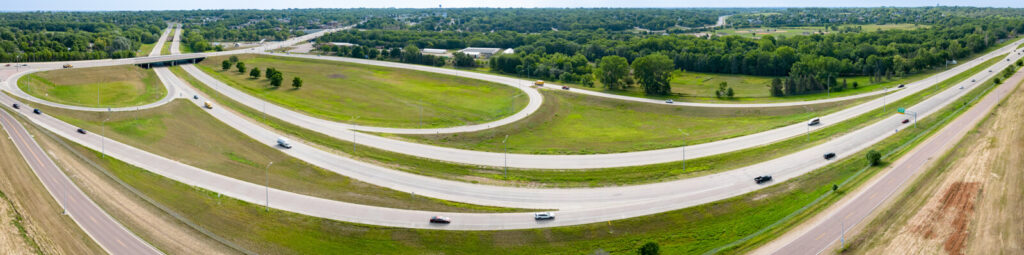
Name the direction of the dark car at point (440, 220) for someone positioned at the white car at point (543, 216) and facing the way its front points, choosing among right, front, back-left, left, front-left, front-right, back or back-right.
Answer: back

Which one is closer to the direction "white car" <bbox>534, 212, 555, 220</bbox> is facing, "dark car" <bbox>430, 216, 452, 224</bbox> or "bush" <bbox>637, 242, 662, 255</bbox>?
the bush

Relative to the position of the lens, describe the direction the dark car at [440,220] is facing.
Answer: facing to the right of the viewer

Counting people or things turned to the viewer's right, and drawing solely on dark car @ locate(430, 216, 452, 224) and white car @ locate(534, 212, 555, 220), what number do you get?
2

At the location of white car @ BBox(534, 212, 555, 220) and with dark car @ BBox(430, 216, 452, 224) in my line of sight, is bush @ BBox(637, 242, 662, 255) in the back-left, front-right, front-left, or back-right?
back-left

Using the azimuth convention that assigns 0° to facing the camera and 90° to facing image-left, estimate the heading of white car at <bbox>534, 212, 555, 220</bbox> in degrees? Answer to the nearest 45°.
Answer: approximately 270°

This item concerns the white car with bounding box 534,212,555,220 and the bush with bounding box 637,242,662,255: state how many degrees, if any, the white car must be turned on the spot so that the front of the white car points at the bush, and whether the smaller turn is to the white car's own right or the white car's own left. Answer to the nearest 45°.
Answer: approximately 45° to the white car's own right

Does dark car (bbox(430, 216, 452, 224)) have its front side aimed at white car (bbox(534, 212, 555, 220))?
yes
